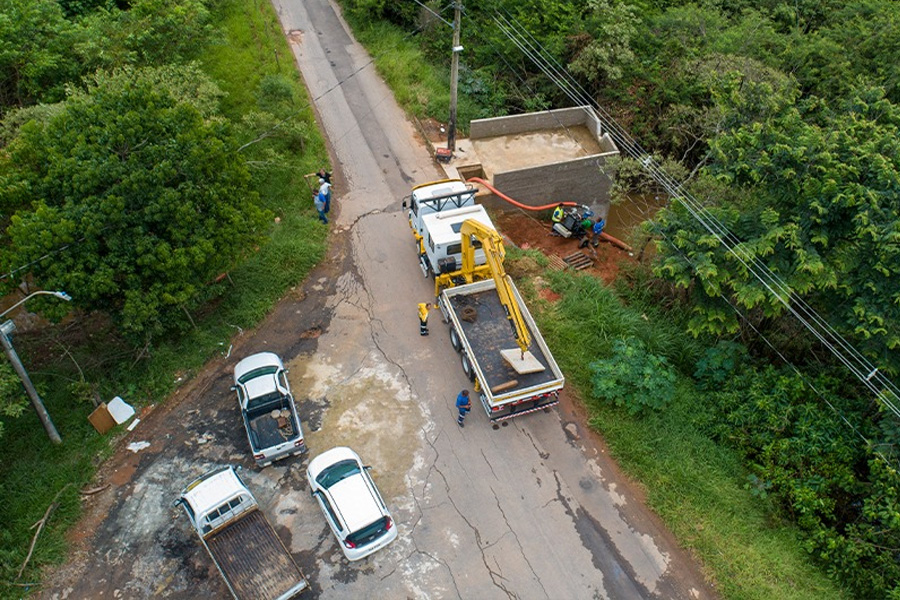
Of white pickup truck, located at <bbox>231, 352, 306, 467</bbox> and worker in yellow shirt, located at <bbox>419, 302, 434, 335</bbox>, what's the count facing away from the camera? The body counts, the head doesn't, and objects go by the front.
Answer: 1

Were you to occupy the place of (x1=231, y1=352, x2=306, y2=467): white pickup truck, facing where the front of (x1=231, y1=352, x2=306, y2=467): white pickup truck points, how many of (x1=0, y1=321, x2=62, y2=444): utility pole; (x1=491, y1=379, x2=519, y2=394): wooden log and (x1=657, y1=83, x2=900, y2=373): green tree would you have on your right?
2

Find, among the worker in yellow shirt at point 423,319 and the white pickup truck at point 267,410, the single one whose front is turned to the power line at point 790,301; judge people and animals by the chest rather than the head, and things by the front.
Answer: the worker in yellow shirt

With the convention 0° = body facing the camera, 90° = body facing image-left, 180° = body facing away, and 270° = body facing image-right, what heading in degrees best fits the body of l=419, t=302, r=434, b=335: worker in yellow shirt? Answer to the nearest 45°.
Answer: approximately 270°

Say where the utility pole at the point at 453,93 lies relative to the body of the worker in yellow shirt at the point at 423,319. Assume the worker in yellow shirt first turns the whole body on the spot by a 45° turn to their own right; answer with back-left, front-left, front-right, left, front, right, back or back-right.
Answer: back-left

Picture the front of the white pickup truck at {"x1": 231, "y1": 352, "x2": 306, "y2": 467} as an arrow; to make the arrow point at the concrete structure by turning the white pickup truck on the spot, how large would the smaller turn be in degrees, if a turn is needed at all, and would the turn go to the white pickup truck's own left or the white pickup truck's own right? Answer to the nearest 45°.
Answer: approximately 45° to the white pickup truck's own right

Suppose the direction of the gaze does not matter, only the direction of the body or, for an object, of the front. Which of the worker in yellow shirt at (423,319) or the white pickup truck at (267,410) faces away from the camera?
the white pickup truck

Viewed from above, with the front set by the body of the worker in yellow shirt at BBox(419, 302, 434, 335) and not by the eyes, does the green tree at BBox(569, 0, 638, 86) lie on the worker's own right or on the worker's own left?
on the worker's own left

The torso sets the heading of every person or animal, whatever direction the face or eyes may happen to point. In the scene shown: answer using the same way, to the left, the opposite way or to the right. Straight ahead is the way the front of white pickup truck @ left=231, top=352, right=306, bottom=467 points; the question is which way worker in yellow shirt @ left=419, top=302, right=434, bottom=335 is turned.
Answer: to the right

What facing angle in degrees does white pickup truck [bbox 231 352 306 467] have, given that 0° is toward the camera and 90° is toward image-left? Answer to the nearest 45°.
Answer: approximately 180°

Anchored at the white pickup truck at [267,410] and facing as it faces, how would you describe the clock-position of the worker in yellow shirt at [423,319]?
The worker in yellow shirt is roughly at 2 o'clock from the white pickup truck.

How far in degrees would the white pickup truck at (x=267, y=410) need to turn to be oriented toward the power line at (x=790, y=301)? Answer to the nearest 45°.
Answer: approximately 90° to its right

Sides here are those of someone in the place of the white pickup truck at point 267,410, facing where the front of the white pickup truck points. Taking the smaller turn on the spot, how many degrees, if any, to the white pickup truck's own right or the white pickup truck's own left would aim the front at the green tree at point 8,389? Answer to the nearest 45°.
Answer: approximately 90° to the white pickup truck's own left

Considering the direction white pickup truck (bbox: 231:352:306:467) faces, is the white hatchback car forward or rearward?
rearward
